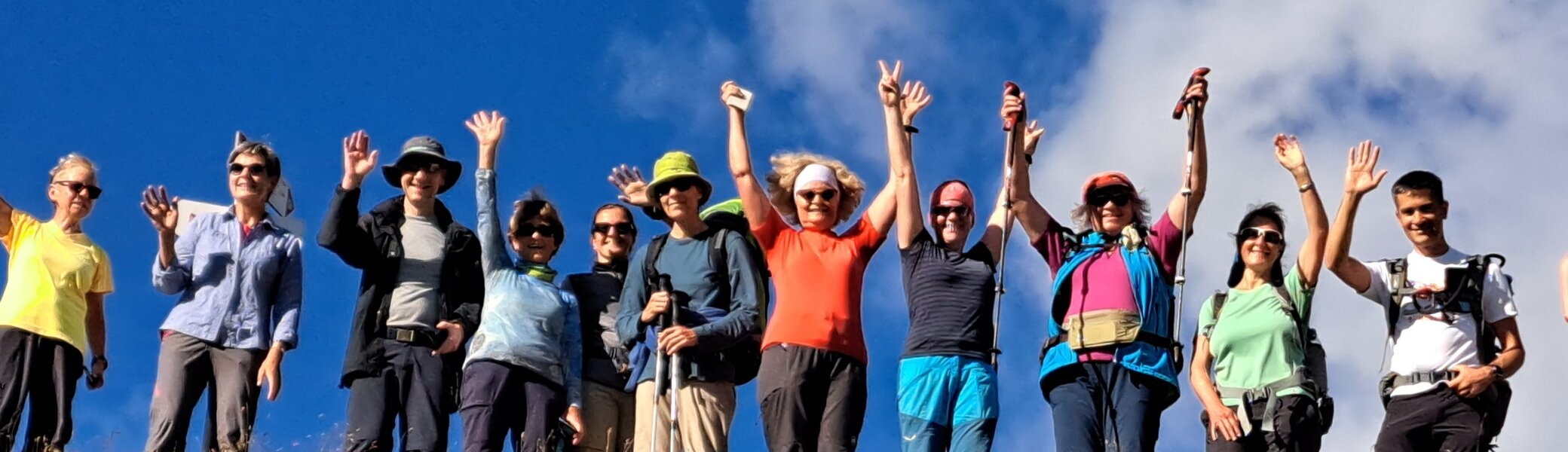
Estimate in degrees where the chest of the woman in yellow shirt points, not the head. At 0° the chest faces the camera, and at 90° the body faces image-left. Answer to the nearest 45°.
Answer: approximately 315°

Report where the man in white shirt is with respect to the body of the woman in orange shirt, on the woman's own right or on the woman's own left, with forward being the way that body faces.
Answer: on the woman's own left

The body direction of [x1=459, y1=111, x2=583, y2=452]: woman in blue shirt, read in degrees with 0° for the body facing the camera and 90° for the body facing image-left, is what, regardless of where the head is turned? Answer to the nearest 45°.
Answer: approximately 0°

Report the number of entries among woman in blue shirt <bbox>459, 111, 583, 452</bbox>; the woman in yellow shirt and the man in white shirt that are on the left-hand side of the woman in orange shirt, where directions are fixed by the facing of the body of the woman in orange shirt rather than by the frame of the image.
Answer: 1

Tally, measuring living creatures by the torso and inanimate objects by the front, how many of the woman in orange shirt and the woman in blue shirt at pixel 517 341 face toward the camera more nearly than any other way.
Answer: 2
